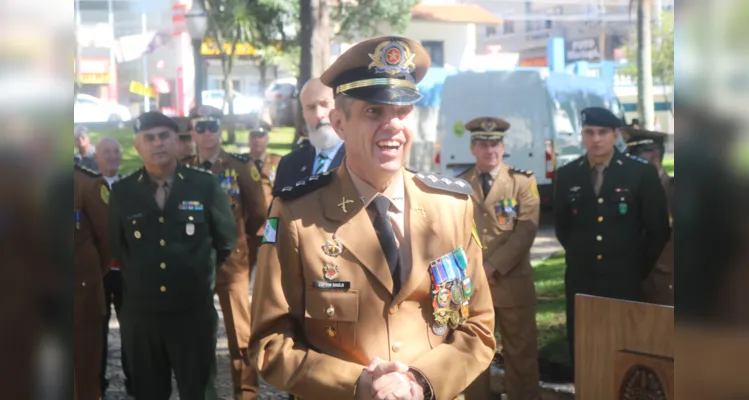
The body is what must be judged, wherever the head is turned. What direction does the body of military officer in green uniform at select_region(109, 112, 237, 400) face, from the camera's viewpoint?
toward the camera

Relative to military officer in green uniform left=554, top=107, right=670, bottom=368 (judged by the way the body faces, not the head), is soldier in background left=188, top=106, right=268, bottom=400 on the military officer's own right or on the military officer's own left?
on the military officer's own right

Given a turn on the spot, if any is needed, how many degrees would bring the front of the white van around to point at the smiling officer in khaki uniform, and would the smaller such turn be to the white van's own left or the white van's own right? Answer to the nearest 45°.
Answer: approximately 135° to the white van's own right

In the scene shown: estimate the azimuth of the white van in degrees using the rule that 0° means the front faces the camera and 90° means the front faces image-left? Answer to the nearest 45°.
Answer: approximately 225°

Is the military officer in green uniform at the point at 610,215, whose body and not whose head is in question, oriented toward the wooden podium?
yes

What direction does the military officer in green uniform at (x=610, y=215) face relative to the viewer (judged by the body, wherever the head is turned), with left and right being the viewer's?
facing the viewer

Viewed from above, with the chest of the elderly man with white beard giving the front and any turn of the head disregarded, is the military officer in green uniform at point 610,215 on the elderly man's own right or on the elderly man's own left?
on the elderly man's own left

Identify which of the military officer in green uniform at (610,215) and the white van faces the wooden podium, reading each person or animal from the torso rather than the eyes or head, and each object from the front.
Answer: the military officer in green uniform

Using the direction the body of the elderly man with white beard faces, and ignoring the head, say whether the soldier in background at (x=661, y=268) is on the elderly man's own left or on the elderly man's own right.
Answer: on the elderly man's own left
